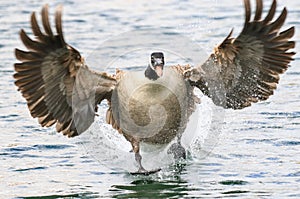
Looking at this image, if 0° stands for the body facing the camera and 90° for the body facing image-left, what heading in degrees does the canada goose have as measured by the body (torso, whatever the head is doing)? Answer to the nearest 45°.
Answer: approximately 0°
